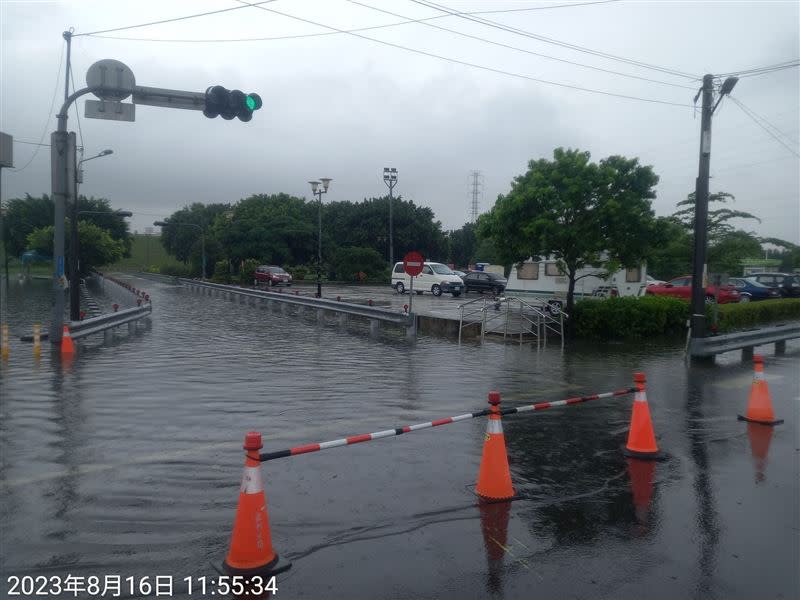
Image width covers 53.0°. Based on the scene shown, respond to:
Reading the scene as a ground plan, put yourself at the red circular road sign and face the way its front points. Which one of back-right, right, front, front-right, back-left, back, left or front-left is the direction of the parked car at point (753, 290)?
back-left

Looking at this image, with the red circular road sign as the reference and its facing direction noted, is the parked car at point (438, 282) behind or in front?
behind

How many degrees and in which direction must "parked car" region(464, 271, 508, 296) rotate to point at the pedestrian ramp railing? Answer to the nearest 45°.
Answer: approximately 45° to its right

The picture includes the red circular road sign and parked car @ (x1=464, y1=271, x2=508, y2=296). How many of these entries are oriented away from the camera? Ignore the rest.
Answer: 0

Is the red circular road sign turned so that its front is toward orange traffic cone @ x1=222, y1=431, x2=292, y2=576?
yes

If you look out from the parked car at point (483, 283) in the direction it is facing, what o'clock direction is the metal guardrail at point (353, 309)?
The metal guardrail is roughly at 2 o'clock from the parked car.

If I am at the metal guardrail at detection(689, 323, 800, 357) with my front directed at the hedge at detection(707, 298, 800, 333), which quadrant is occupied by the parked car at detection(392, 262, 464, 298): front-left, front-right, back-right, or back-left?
front-left

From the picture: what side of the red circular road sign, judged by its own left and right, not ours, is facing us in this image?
front

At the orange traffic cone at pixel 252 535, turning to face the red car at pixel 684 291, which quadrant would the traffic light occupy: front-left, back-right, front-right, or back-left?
front-left

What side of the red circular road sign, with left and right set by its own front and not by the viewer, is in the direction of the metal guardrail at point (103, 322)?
right

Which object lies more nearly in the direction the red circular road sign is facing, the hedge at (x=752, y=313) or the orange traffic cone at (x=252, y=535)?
the orange traffic cone

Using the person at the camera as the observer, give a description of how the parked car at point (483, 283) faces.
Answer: facing the viewer and to the right of the viewer

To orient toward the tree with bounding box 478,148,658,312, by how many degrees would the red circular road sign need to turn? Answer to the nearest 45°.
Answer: approximately 90° to its left

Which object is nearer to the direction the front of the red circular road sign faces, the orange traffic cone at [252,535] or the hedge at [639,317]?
the orange traffic cone
